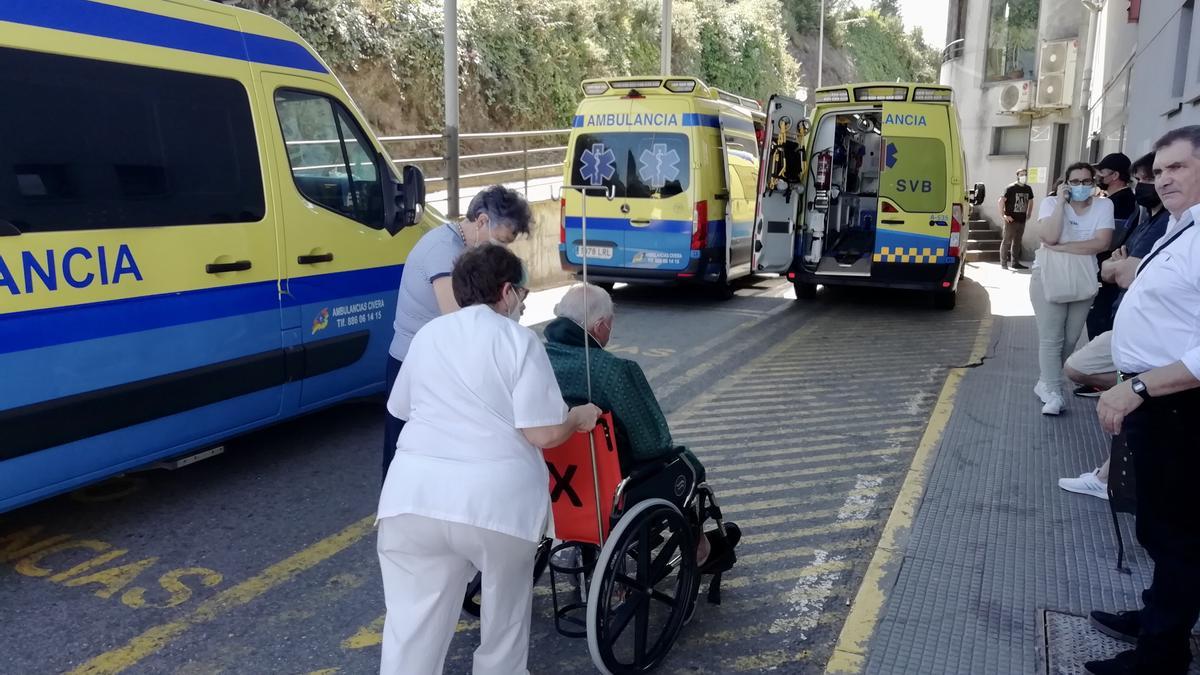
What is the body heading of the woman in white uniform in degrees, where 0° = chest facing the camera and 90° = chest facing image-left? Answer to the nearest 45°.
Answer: approximately 225°

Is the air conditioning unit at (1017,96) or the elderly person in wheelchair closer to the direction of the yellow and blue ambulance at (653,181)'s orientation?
the air conditioning unit

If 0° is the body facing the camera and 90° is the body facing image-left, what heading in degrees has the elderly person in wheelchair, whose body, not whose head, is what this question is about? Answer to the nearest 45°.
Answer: approximately 225°

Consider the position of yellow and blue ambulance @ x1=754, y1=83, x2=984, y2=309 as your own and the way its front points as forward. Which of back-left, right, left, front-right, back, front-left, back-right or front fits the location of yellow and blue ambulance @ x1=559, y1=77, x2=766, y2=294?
left

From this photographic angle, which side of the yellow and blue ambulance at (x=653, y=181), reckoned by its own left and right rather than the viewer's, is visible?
back

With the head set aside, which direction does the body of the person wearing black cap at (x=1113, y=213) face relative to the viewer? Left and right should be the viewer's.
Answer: facing to the left of the viewer

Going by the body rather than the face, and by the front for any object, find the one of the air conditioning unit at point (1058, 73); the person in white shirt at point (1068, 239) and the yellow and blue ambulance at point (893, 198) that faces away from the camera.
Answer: the yellow and blue ambulance

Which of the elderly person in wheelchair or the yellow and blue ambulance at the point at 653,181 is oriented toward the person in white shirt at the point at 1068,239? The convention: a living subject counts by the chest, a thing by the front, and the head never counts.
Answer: the elderly person in wheelchair

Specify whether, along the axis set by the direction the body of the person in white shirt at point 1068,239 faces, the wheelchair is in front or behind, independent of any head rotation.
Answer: in front

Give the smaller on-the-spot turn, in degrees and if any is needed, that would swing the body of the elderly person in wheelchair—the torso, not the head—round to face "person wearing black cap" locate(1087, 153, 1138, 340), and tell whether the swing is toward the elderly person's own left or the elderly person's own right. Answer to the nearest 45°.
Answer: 0° — they already face them

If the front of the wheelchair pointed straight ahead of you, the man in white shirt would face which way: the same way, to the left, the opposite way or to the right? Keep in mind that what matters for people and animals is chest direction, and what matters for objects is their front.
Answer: to the left

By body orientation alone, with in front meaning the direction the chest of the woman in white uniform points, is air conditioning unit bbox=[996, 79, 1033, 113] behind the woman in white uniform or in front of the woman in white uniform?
in front

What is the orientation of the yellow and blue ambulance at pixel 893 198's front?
away from the camera

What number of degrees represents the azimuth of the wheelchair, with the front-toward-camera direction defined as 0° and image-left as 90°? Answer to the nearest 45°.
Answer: approximately 225°

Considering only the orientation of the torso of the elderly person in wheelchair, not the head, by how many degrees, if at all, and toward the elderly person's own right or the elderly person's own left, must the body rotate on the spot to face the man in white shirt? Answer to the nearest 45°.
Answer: approximately 45° to the elderly person's own right

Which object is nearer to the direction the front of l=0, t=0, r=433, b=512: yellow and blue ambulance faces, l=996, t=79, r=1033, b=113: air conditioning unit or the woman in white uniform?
the air conditioning unit
